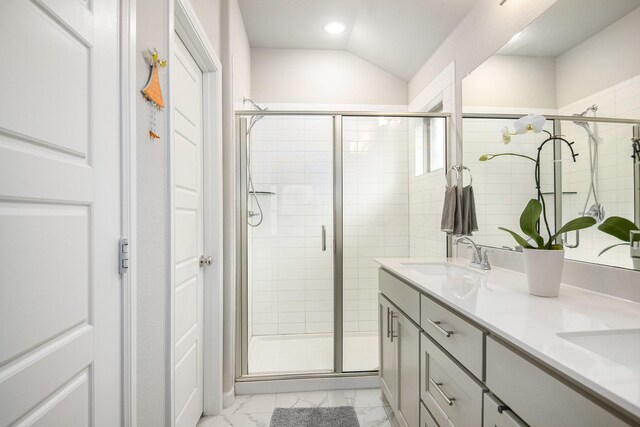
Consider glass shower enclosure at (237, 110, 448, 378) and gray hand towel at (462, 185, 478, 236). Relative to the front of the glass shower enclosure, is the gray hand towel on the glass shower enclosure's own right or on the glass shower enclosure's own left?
on the glass shower enclosure's own left

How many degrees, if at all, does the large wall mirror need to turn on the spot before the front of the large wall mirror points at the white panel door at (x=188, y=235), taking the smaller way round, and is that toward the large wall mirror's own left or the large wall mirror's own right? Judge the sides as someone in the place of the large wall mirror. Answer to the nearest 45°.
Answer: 0° — it already faces it

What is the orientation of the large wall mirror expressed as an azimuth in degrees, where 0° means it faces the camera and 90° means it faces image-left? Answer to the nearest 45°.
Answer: approximately 45°

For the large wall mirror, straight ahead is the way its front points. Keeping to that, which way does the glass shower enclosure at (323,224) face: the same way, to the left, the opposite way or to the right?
to the left

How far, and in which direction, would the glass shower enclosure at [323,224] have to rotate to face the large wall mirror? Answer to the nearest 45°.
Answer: approximately 45° to its left

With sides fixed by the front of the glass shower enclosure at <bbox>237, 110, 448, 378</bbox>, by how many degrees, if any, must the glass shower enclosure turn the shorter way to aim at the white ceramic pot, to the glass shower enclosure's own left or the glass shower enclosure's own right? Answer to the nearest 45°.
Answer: approximately 45° to the glass shower enclosure's own left

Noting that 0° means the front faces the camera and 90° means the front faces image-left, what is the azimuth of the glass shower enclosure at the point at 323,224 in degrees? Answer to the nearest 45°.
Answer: approximately 0°

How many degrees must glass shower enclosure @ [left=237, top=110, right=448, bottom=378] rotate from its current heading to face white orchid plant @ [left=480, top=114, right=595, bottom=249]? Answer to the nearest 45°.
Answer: approximately 45° to its left

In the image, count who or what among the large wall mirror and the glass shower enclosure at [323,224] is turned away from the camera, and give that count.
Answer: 0

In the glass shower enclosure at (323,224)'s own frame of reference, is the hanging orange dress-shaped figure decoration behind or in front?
in front

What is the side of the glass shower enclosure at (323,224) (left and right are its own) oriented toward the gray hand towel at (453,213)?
left

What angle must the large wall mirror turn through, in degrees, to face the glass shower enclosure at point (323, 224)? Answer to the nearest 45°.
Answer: approximately 45° to its right

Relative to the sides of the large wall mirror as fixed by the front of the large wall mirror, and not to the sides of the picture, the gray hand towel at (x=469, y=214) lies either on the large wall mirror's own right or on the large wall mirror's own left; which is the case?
on the large wall mirror's own right
